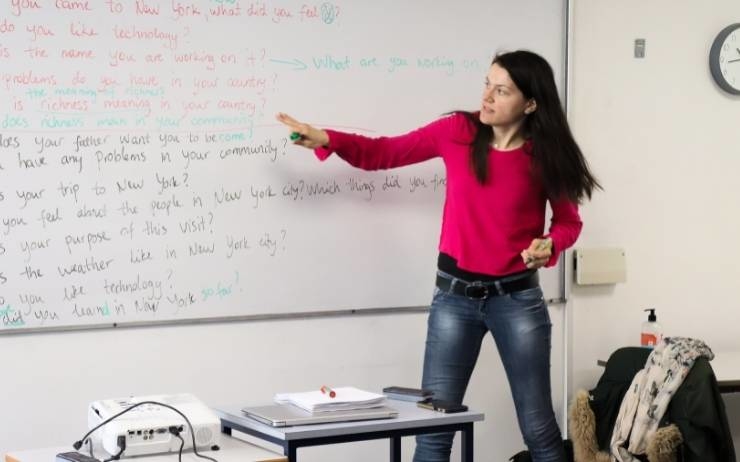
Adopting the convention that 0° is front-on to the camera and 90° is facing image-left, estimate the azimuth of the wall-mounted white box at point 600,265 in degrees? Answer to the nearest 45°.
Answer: approximately 0°

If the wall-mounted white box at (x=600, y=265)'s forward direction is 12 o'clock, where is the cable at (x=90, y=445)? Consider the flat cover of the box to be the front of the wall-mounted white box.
The cable is roughly at 1 o'clock from the wall-mounted white box.

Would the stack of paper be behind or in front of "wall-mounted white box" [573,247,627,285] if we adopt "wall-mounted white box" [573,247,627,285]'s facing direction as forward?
in front

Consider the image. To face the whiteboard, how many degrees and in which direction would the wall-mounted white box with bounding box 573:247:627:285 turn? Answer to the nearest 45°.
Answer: approximately 45° to its right

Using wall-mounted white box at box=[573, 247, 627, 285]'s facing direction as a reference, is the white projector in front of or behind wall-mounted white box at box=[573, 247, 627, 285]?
in front

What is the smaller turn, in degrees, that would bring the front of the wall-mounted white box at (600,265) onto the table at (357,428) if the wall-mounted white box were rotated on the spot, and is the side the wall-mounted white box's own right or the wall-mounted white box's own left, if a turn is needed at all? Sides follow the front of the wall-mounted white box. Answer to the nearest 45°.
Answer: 0° — it already faces it
